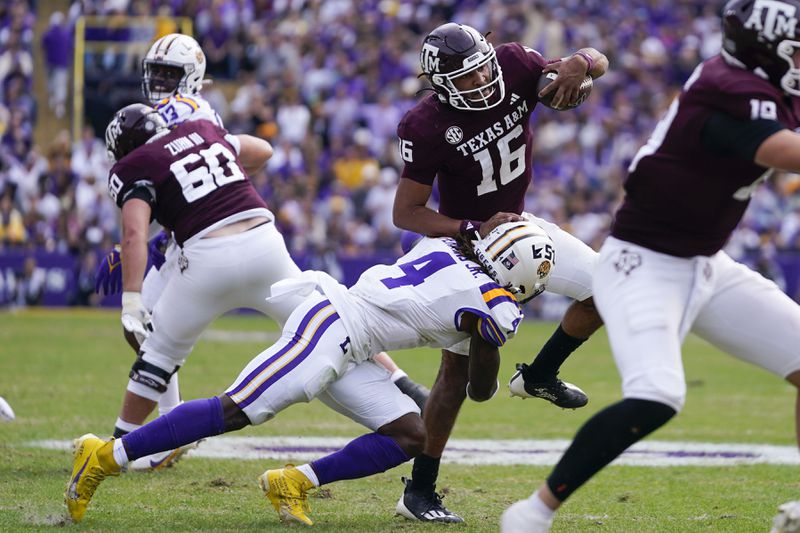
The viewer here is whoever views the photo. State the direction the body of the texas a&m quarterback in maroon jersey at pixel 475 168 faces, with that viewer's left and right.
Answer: facing the viewer and to the right of the viewer

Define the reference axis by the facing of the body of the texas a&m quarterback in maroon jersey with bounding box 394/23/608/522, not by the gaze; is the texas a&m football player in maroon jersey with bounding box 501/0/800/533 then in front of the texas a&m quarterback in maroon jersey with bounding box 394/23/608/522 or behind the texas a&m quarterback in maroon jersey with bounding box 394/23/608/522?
in front

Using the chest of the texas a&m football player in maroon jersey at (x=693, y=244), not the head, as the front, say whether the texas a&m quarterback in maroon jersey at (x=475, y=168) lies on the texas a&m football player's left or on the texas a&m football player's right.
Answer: on the texas a&m football player's left
